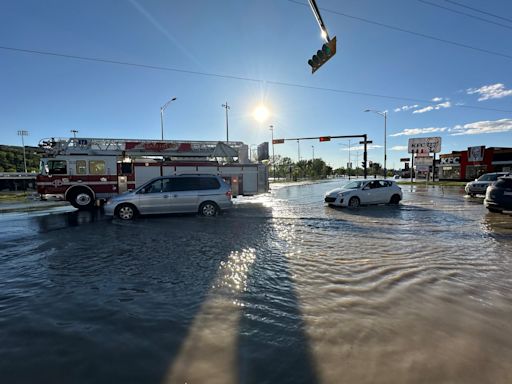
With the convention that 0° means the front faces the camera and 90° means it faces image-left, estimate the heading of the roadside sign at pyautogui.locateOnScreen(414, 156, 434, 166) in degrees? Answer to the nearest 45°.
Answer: approximately 0°

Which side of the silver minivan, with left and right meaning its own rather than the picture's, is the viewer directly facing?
left

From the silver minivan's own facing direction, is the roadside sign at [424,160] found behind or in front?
behind

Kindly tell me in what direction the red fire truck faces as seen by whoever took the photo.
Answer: facing to the left of the viewer

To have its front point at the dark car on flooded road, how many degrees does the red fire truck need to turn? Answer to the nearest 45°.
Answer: approximately 135° to its left

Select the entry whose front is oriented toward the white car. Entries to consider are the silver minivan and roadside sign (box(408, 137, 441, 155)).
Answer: the roadside sign

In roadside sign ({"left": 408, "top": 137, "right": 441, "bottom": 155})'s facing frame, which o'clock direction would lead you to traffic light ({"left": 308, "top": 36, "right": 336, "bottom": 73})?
The traffic light is roughly at 12 o'clock from the roadside sign.

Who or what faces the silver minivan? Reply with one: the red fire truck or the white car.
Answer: the white car

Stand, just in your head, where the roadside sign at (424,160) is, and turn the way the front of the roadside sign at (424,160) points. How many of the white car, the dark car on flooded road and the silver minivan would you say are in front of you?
3

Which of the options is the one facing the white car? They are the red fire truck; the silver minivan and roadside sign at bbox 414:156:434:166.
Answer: the roadside sign

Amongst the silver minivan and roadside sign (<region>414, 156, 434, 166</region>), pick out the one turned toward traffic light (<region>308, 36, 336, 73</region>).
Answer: the roadside sign
